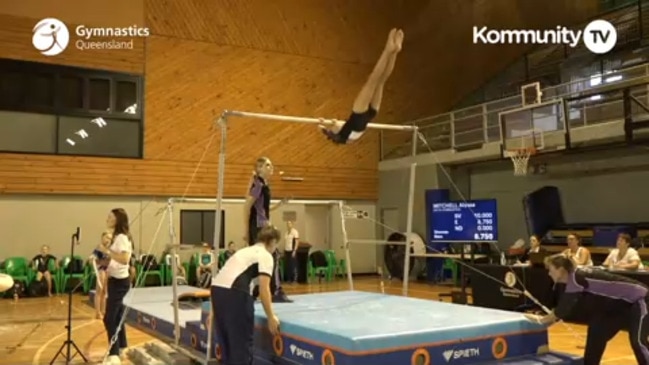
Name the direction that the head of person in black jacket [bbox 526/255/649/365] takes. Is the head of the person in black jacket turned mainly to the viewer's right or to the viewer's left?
to the viewer's left

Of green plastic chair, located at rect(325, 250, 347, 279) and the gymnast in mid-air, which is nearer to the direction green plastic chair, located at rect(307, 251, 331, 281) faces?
the gymnast in mid-air

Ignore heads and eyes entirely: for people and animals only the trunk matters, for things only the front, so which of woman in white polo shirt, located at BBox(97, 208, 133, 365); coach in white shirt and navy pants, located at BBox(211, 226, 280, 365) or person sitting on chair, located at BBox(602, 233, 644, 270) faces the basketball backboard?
the coach in white shirt and navy pants

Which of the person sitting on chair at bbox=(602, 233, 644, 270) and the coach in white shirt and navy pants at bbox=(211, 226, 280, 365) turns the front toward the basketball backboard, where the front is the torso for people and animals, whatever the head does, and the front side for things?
the coach in white shirt and navy pants

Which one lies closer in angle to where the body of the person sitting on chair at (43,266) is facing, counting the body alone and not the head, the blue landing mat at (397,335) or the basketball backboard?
the blue landing mat
